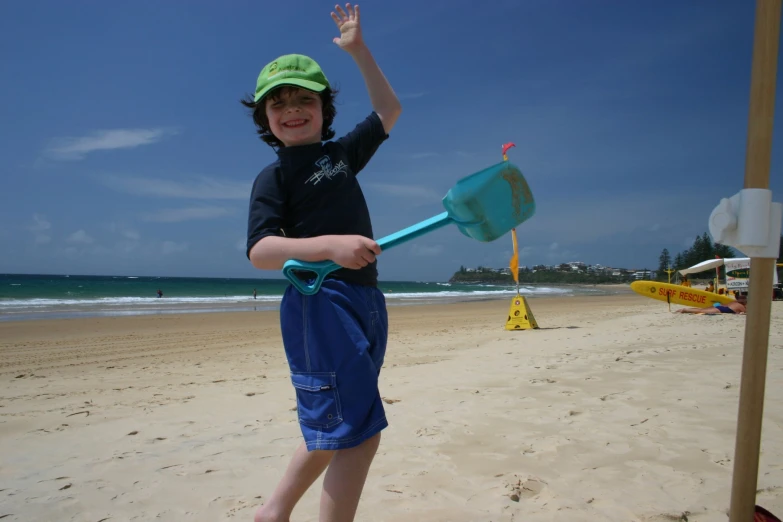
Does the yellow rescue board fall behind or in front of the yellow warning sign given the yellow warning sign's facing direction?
behind

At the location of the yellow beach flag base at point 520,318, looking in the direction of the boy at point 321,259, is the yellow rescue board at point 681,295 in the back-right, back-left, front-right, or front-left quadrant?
back-left

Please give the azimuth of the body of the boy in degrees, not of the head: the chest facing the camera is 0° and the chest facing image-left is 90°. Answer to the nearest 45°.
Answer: approximately 315°

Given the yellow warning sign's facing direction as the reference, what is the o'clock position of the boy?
The boy is roughly at 12 o'clock from the yellow warning sign.

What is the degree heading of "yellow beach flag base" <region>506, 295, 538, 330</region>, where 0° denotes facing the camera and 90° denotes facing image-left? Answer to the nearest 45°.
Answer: approximately 0°

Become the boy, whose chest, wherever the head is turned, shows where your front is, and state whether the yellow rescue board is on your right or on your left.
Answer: on your left
